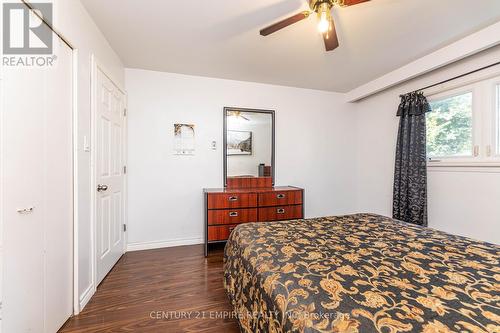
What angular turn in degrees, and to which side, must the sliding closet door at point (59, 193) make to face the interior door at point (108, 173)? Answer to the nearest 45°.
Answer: approximately 45° to its left

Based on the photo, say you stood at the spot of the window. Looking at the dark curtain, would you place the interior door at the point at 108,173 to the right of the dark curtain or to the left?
left

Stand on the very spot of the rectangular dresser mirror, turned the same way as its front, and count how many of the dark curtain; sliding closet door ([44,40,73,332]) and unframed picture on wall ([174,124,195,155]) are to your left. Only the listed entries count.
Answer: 1

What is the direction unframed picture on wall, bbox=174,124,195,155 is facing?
toward the camera

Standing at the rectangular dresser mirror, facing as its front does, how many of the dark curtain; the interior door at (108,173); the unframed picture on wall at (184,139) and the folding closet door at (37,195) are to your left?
1

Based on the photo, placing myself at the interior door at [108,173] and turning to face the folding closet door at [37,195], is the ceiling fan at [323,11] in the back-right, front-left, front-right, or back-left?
front-left

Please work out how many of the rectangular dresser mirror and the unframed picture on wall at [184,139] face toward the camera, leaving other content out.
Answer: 2

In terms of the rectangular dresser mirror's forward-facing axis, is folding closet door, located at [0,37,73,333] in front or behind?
in front

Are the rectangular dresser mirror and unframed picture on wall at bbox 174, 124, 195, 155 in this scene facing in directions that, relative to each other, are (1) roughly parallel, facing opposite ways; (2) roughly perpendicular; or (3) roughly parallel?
roughly parallel

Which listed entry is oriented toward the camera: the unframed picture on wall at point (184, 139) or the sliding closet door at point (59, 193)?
the unframed picture on wall

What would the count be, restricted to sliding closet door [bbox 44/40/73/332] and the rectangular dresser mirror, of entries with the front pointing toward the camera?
1

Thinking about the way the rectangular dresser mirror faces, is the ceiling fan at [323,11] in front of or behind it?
in front

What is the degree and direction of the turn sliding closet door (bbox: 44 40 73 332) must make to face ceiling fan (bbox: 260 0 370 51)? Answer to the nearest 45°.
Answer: approximately 45° to its right

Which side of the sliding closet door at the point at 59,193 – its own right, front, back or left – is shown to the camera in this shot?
right

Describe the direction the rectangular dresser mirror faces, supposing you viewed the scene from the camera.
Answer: facing the viewer
